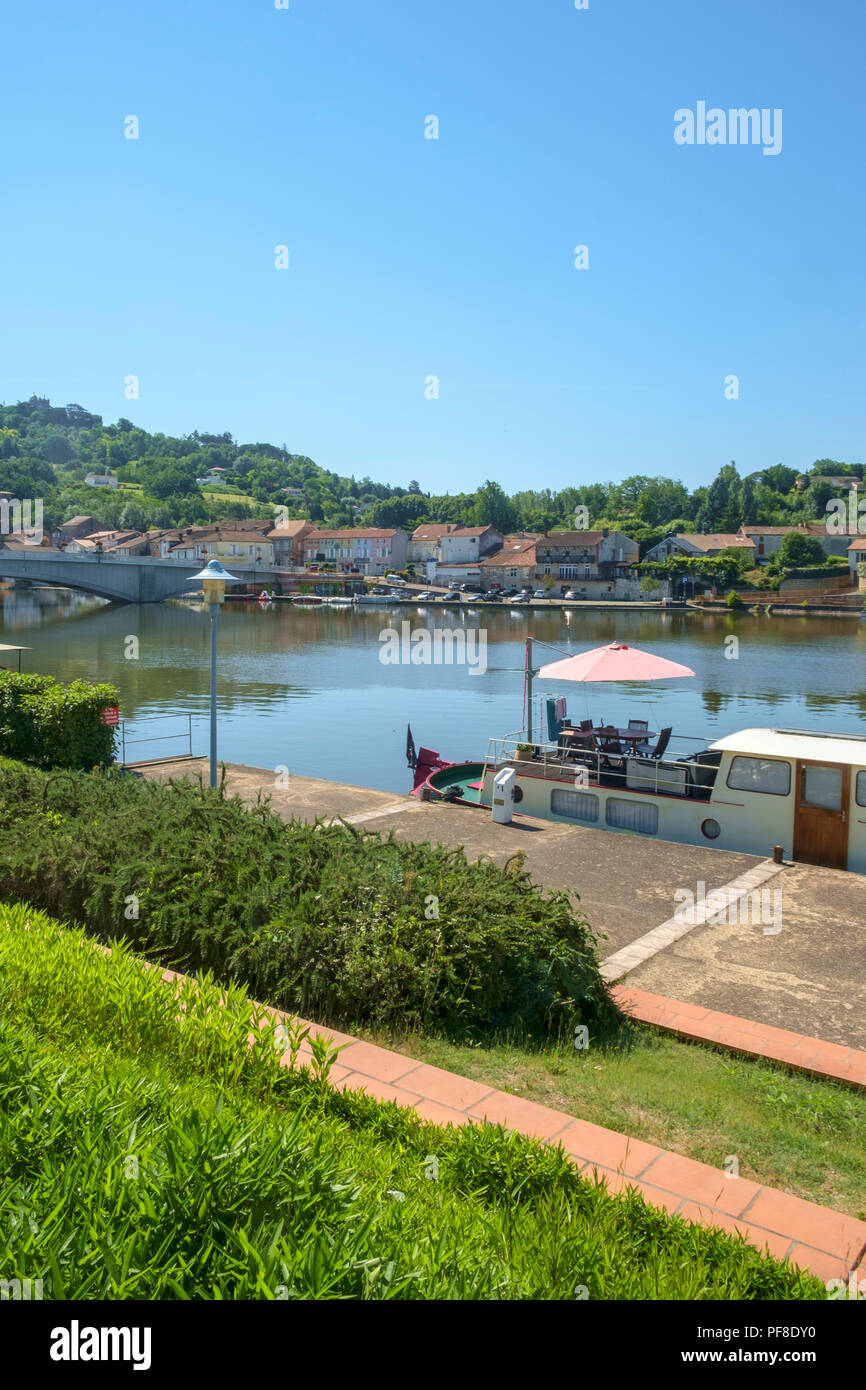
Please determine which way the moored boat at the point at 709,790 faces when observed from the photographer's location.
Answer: facing away from the viewer and to the left of the viewer

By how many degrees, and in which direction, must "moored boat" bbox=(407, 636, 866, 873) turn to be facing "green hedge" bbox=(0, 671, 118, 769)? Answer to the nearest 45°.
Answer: approximately 45° to its left

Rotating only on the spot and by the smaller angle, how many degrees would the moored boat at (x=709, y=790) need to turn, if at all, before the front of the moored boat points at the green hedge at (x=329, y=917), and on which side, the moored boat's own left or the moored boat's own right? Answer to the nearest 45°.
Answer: approximately 135° to the moored boat's own left
